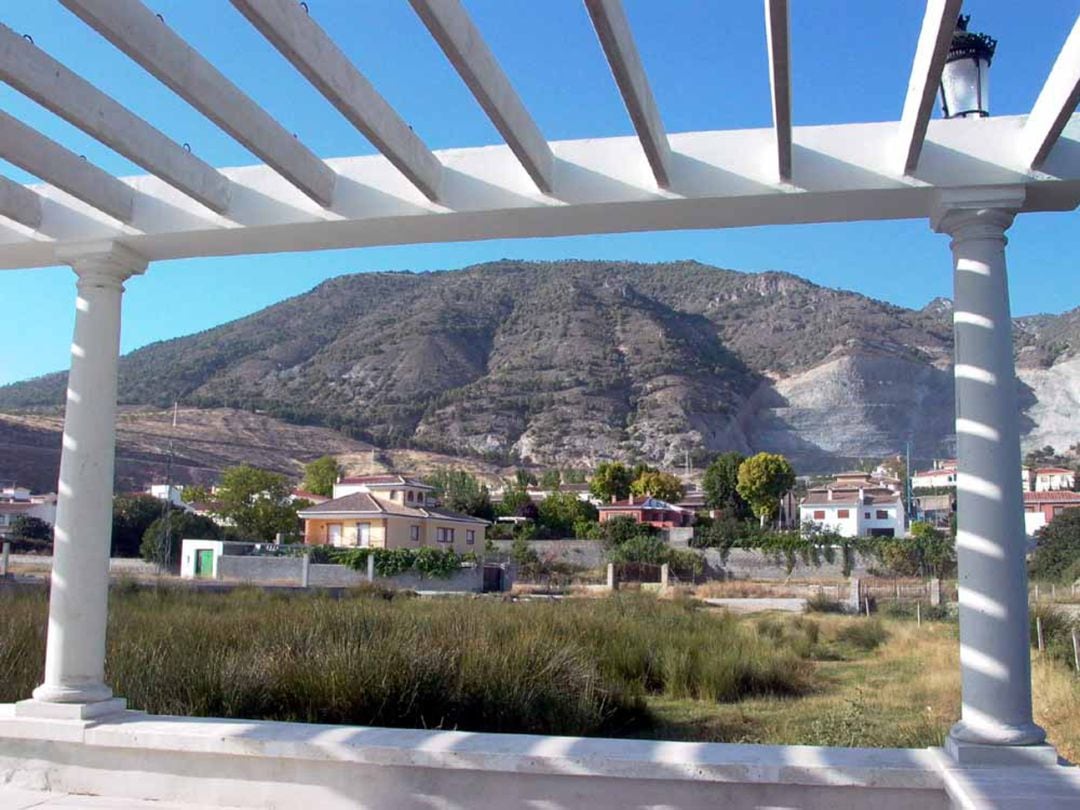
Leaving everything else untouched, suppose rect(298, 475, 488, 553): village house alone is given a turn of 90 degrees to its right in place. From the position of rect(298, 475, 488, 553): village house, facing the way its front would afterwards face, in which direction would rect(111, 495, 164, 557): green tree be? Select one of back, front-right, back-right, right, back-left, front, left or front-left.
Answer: front-left

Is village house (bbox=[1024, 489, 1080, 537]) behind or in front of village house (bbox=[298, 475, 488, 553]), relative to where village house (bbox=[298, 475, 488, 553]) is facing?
behind

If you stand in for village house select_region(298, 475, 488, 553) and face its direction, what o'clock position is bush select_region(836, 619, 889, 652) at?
The bush is roughly at 10 o'clock from the village house.

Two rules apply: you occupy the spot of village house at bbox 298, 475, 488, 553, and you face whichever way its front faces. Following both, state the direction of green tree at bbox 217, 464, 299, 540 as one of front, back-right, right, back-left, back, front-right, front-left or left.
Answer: right

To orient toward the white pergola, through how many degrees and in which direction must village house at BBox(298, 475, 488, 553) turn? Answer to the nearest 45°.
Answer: approximately 45° to its left

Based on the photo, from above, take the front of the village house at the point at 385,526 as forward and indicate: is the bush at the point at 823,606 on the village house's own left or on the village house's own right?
on the village house's own left

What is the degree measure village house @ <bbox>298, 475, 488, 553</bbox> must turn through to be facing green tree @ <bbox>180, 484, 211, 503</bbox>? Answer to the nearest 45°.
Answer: approximately 90° to its right

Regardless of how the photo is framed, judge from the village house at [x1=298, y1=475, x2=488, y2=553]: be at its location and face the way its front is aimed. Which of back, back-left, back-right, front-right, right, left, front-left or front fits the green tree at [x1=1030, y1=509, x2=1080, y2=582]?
left

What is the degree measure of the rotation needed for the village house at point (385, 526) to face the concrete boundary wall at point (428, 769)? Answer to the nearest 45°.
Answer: approximately 45° to its left

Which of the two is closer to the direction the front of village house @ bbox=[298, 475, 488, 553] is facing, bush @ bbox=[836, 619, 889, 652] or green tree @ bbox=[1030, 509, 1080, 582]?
the bush

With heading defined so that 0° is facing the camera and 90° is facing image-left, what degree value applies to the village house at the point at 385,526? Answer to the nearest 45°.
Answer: approximately 45°
